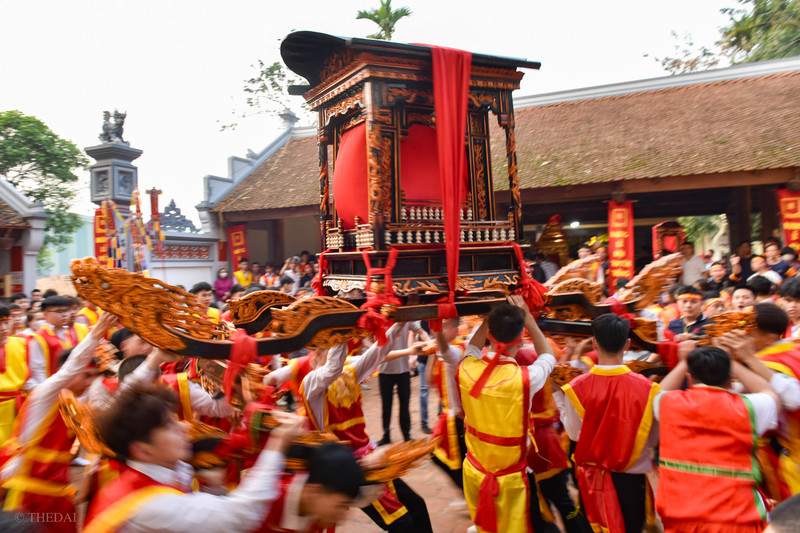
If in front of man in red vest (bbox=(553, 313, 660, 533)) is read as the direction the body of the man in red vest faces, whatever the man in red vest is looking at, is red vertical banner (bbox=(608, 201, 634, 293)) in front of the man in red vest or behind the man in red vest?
in front

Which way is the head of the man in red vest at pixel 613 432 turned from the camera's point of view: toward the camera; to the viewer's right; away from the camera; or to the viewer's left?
away from the camera

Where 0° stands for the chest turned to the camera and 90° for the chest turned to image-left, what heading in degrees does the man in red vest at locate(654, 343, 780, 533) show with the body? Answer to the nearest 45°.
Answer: approximately 180°

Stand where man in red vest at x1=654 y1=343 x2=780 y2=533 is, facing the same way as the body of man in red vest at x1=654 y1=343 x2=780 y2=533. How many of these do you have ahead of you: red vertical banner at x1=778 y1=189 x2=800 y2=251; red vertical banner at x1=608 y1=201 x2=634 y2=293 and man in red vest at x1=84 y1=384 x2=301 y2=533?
2

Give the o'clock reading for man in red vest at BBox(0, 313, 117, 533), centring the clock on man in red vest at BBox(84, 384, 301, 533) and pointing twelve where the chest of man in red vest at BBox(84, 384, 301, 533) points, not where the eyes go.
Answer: man in red vest at BBox(0, 313, 117, 533) is roughly at 8 o'clock from man in red vest at BBox(84, 384, 301, 533).

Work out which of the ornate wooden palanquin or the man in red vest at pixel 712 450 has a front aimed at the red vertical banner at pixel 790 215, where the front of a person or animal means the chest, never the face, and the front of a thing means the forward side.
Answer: the man in red vest

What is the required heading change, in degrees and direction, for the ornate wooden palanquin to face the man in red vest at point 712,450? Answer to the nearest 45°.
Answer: approximately 90° to its left

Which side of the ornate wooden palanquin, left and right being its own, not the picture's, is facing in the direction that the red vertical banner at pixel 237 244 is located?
right

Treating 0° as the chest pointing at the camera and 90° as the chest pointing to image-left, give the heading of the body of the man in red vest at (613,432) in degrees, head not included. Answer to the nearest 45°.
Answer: approximately 180°

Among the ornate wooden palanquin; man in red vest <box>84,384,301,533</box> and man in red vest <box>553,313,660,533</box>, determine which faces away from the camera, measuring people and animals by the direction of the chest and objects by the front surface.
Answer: man in red vest <box>553,313,660,533</box>

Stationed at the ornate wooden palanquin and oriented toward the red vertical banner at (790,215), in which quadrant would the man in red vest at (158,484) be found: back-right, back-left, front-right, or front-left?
back-right
